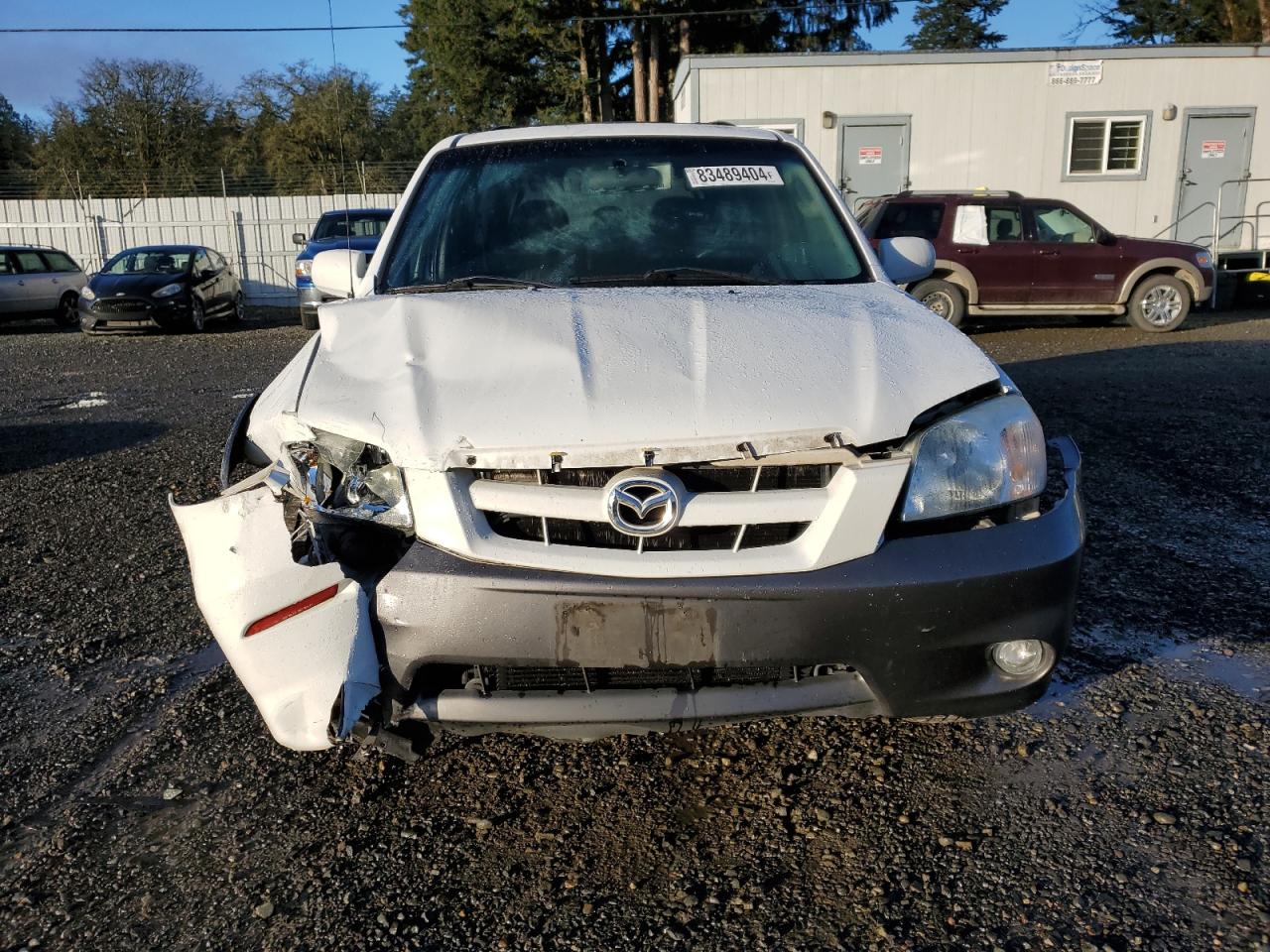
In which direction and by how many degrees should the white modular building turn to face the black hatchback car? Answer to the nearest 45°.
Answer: approximately 45° to its right

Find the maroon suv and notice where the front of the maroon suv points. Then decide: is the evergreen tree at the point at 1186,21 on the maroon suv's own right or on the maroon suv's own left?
on the maroon suv's own left

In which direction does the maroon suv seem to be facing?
to the viewer's right

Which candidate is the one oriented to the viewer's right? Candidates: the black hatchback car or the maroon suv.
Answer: the maroon suv

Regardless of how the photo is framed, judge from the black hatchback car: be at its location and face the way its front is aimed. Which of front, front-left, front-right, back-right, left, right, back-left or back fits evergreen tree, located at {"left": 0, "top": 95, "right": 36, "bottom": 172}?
back-right

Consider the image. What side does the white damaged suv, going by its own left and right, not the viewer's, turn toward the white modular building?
back

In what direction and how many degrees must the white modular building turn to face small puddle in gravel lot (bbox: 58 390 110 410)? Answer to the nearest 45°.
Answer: approximately 45° to its right

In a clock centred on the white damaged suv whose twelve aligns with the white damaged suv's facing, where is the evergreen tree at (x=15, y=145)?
The evergreen tree is roughly at 5 o'clock from the white damaged suv.

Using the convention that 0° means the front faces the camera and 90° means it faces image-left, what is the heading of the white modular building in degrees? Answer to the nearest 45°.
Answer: approximately 0°

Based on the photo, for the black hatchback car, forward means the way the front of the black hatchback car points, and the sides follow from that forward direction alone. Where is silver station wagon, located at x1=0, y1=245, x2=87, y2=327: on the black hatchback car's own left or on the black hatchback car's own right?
on the black hatchback car's own right

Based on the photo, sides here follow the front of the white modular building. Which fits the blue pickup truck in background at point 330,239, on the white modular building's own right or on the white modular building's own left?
on the white modular building's own right

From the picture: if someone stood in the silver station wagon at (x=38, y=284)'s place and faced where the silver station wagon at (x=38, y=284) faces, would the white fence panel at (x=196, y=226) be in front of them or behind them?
behind

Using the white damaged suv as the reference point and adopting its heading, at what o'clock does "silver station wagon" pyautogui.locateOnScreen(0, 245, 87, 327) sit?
The silver station wagon is roughly at 5 o'clock from the white damaged suv.
